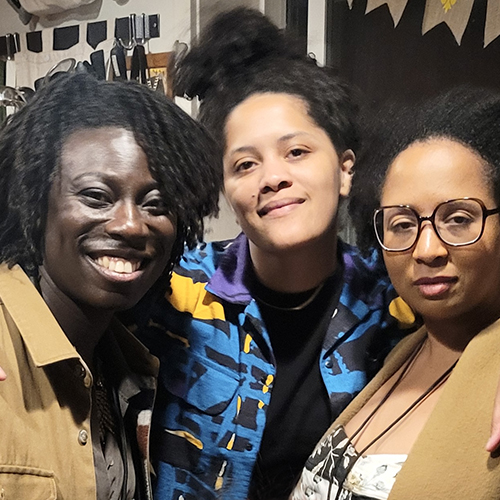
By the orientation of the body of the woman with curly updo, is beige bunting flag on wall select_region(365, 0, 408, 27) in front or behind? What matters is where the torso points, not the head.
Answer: behind

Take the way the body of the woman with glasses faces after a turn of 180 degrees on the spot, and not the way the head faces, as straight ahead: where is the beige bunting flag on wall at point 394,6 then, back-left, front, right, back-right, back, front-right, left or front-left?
front-left

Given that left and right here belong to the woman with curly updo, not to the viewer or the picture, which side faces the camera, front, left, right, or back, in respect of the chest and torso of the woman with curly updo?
front

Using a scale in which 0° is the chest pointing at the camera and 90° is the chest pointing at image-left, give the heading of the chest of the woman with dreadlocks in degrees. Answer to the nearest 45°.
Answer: approximately 315°

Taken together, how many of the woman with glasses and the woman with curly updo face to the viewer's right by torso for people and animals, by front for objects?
0

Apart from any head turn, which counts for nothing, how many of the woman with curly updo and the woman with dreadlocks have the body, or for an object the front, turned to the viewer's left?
0

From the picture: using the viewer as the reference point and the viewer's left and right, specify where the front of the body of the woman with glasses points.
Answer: facing the viewer and to the left of the viewer

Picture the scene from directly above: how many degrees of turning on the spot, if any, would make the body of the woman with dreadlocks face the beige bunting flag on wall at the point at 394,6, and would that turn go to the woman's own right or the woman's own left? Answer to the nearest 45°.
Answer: approximately 90° to the woman's own left
